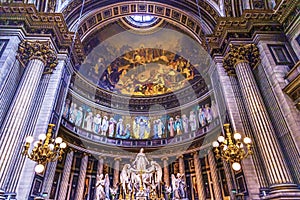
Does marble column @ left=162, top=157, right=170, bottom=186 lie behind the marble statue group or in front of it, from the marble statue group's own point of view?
behind

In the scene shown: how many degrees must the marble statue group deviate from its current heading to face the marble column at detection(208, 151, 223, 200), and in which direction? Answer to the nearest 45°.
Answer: approximately 90° to its left

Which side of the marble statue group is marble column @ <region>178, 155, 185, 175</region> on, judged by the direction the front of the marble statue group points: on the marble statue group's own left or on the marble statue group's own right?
on the marble statue group's own left

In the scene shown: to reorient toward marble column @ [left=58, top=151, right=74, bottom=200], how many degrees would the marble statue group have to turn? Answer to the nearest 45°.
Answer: approximately 90° to its right

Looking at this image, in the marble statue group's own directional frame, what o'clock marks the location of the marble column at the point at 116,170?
The marble column is roughly at 5 o'clock from the marble statue group.

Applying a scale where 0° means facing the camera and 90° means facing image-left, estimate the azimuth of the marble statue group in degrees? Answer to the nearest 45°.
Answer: approximately 0°

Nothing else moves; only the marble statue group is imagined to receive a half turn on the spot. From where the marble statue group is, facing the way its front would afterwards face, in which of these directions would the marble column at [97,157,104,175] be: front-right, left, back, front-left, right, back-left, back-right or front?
front-left

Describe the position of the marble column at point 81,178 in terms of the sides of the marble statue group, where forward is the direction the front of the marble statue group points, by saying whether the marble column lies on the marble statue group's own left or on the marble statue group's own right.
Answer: on the marble statue group's own right

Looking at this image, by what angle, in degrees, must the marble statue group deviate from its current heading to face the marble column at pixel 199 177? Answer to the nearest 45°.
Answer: approximately 135° to its left
